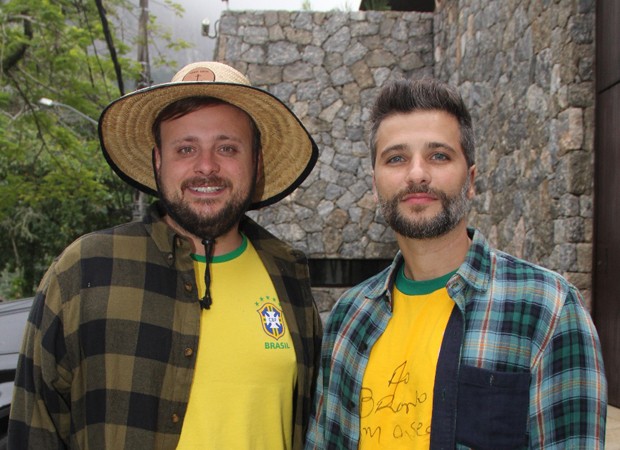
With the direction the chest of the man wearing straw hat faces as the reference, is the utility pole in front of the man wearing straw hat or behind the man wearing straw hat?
behind

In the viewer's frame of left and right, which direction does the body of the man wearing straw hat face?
facing the viewer and to the right of the viewer

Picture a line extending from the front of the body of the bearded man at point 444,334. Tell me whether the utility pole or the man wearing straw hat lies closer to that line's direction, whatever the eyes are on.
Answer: the man wearing straw hat

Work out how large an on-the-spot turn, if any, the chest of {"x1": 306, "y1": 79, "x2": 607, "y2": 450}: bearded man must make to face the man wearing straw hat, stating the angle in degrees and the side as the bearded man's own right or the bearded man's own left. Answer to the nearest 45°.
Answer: approximately 45° to the bearded man's own right

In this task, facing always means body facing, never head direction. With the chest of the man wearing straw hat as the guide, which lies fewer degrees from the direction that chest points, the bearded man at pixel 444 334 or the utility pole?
the bearded man

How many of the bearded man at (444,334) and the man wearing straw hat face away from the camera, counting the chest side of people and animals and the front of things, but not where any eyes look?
0

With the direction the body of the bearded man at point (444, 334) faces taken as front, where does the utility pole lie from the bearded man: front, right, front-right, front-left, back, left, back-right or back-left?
right

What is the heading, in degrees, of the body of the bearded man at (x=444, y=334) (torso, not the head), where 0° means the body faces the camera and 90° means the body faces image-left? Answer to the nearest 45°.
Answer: approximately 45°

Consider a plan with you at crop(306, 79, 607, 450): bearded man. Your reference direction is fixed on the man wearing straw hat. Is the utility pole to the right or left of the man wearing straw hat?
right
